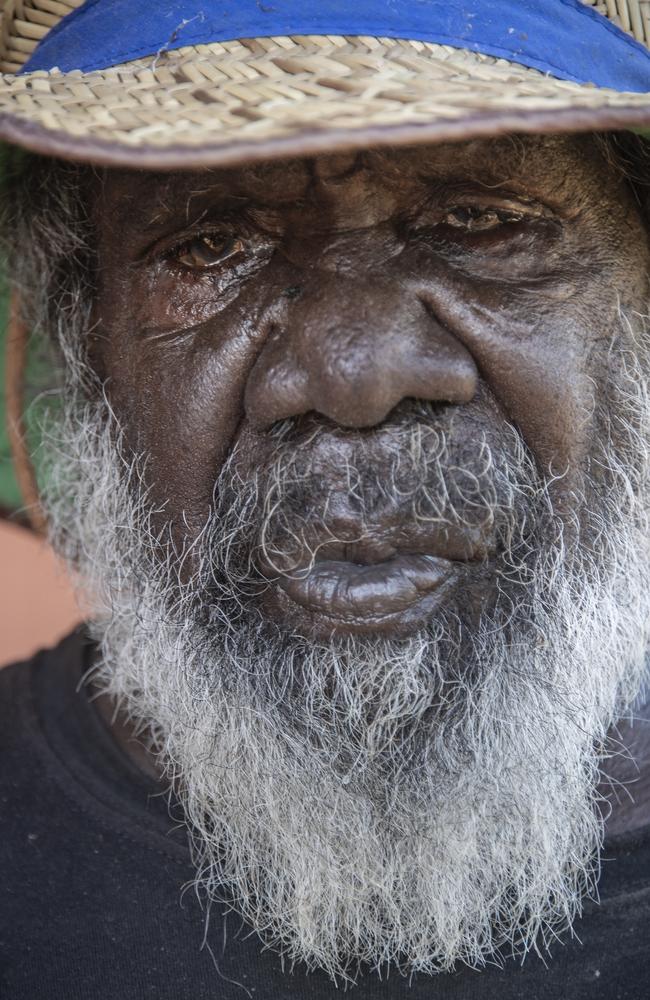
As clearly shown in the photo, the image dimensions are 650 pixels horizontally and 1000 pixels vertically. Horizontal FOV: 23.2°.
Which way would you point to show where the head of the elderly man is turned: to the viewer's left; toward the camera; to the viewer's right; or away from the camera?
toward the camera

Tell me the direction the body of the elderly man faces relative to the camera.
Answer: toward the camera
